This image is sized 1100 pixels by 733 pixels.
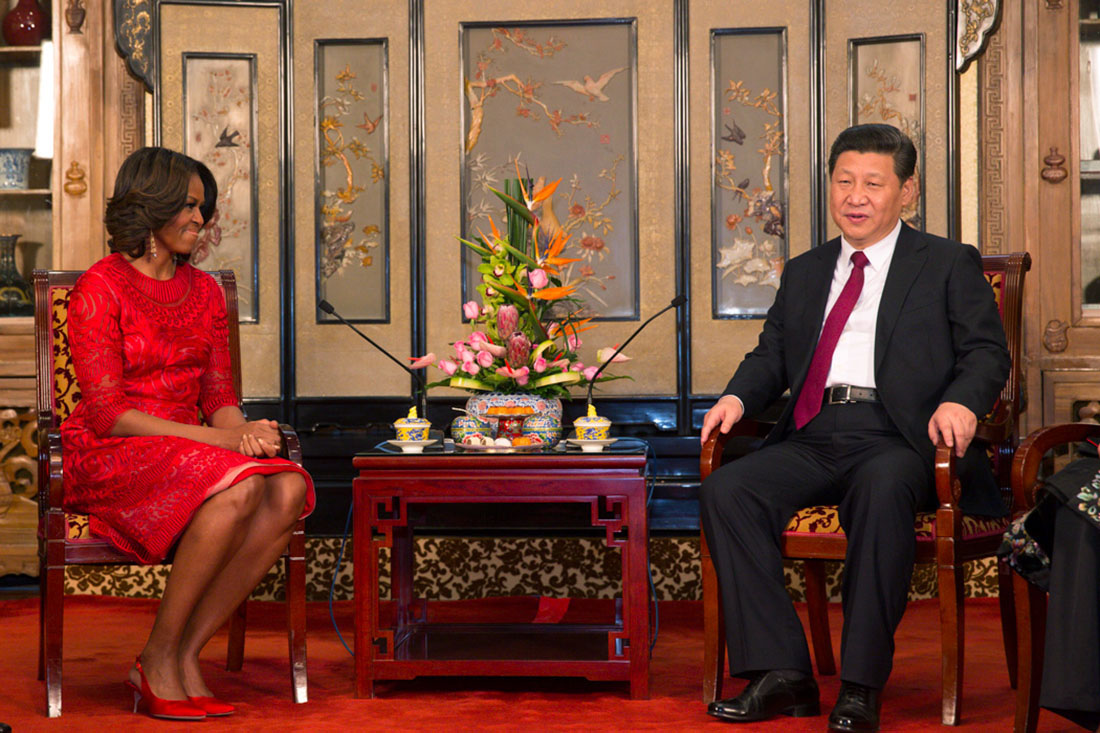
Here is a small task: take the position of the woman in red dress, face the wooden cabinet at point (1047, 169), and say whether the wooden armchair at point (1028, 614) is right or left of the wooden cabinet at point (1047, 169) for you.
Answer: right

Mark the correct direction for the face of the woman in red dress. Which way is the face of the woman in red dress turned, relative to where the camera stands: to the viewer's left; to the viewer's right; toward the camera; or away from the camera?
to the viewer's right

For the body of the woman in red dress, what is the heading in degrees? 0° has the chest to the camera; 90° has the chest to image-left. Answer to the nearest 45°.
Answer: approximately 315°

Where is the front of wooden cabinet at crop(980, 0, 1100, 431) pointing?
toward the camera

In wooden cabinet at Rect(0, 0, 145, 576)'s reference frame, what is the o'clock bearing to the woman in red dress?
The woman in red dress is roughly at 12 o'clock from the wooden cabinet.

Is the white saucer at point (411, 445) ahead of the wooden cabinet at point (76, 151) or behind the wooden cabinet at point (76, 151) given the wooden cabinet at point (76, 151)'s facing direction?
ahead

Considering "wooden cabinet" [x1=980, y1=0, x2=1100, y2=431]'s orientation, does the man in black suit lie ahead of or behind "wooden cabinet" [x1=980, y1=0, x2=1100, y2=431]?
ahead

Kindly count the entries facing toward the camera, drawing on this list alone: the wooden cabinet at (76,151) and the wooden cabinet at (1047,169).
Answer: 2

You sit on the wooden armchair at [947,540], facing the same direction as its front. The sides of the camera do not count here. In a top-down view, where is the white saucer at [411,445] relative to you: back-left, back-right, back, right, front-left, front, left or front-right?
front-right

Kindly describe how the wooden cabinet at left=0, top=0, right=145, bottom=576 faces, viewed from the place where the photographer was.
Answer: facing the viewer

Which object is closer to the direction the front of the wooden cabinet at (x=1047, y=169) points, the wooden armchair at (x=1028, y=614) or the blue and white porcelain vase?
the wooden armchair

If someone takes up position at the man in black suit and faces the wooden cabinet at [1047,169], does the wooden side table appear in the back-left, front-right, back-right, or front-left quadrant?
back-left

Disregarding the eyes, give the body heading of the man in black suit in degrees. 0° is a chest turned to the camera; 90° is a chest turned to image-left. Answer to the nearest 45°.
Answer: approximately 45°

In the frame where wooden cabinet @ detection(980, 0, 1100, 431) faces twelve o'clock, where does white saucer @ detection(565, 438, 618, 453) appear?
The white saucer is roughly at 1 o'clock from the wooden cabinet.

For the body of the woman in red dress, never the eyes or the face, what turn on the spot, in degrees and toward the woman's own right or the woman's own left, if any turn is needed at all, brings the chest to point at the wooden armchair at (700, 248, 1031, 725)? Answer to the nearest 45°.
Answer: approximately 45° to the woman's own left
